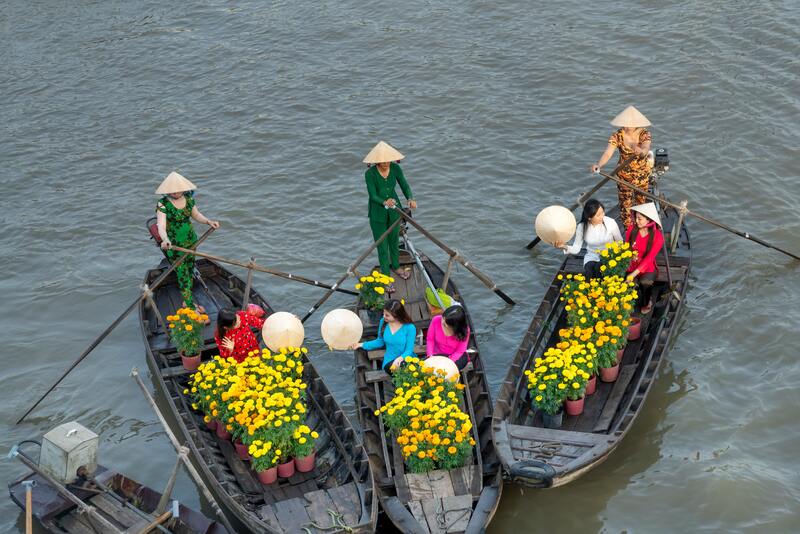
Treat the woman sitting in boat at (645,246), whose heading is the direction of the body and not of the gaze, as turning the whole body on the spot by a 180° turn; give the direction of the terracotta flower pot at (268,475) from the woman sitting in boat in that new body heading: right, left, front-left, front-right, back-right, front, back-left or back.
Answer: back

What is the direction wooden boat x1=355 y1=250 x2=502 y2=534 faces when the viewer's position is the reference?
facing the viewer

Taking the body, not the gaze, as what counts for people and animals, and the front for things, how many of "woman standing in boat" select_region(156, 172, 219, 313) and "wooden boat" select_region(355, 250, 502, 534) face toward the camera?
2

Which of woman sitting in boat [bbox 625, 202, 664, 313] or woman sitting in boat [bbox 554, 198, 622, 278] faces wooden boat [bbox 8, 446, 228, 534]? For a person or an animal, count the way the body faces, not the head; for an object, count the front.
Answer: woman sitting in boat [bbox 625, 202, 664, 313]

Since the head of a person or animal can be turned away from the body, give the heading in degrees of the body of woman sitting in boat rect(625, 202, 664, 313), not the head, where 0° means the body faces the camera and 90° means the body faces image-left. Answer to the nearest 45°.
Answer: approximately 45°

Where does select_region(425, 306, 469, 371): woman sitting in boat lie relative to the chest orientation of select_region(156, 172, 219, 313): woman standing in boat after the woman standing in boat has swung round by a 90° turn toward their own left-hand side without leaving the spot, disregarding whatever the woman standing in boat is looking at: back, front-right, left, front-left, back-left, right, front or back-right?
front-right

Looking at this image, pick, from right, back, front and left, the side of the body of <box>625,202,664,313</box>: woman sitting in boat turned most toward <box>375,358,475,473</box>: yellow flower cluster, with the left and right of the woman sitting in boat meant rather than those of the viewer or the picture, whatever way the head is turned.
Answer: front

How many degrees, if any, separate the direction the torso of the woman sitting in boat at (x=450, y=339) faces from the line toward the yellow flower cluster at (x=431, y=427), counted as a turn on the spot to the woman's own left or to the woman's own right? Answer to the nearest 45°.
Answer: approximately 45° to the woman's own left

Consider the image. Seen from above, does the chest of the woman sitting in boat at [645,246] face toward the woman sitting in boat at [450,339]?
yes

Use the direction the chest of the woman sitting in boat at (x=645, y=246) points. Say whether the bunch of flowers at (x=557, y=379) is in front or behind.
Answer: in front

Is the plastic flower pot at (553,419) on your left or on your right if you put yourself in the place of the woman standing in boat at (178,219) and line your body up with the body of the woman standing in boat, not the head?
on your left

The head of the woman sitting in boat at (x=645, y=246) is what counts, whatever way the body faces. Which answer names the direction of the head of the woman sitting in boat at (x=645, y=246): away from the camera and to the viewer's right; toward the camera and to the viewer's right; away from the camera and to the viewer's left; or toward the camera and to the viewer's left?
toward the camera and to the viewer's left

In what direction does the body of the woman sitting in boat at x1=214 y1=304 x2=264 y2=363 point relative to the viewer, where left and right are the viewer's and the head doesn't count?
facing the viewer and to the right of the viewer

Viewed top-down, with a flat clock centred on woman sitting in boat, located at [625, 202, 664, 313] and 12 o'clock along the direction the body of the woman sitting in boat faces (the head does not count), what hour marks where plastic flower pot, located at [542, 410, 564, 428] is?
The plastic flower pot is roughly at 11 o'clock from the woman sitting in boat.

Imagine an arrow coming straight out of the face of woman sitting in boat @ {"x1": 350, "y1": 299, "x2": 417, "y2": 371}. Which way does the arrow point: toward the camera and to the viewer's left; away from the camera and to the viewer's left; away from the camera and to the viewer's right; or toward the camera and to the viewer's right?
toward the camera and to the viewer's left

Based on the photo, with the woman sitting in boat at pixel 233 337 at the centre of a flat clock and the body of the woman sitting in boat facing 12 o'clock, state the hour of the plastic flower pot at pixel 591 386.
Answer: The plastic flower pot is roughly at 11 o'clock from the woman sitting in boat.

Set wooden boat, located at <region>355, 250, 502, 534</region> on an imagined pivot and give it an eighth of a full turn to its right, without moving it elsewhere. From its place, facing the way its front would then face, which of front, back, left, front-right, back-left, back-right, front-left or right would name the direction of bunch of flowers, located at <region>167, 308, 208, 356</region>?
right
